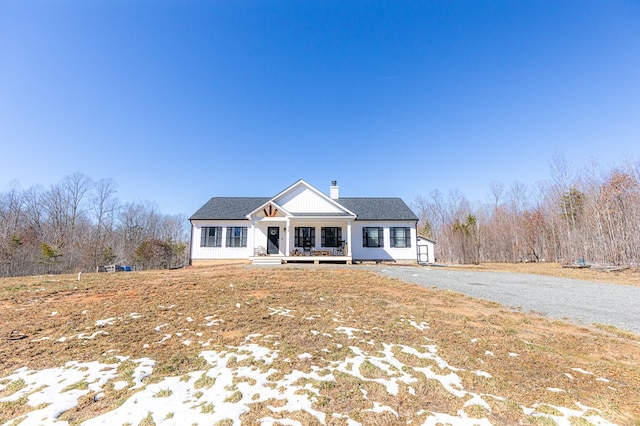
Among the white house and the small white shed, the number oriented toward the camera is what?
2

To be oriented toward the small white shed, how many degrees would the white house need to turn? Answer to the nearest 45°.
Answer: approximately 135° to its left

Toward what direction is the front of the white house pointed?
toward the camera

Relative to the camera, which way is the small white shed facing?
toward the camera

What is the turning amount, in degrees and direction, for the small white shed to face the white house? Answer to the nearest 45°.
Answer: approximately 45° to its right

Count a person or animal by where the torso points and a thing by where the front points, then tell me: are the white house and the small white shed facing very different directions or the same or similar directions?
same or similar directions
